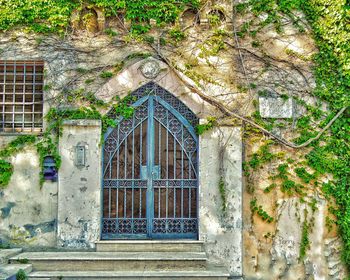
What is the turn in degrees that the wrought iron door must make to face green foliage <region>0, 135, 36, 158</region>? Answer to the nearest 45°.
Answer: approximately 90° to its right

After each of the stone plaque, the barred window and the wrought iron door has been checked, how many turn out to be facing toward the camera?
3

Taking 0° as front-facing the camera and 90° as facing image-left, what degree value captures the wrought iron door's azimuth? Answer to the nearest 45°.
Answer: approximately 0°

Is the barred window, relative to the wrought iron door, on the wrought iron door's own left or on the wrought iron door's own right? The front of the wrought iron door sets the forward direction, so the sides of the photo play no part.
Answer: on the wrought iron door's own right

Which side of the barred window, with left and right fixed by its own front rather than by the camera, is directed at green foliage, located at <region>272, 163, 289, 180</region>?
left

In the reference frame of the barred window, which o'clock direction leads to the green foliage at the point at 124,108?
The green foliage is roughly at 10 o'clock from the barred window.

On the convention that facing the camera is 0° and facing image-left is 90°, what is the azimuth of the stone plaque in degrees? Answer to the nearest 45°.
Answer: approximately 0°
